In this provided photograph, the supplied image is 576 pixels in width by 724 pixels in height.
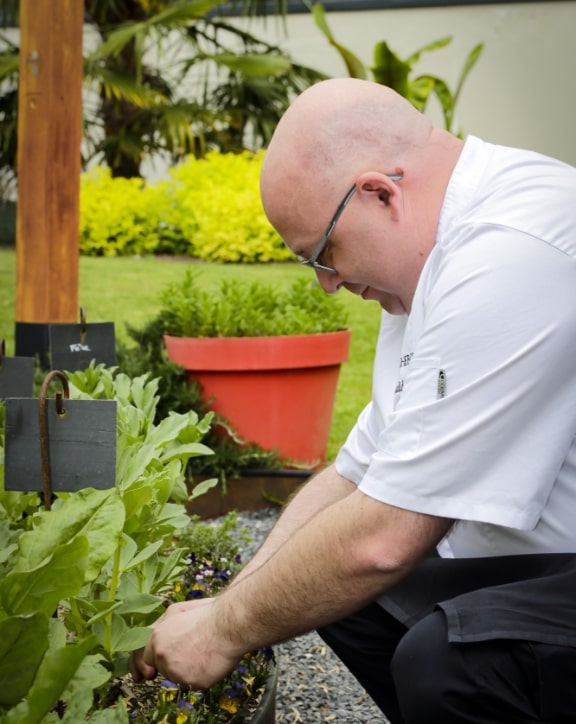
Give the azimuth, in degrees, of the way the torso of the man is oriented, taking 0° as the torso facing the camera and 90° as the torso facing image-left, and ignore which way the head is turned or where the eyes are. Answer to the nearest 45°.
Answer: approximately 90°

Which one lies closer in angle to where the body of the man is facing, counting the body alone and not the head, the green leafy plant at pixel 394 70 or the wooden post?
the wooden post

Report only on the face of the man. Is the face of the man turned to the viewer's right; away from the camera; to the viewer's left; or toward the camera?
to the viewer's left
